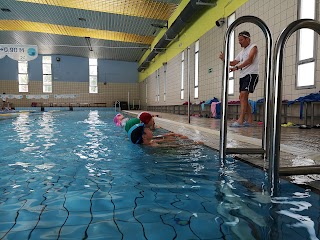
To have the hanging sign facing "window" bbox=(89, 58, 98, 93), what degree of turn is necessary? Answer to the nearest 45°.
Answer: approximately 135° to its left

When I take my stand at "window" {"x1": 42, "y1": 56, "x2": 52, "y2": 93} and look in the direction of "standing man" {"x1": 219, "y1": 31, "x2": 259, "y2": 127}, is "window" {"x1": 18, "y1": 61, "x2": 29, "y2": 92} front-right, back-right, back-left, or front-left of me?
back-right

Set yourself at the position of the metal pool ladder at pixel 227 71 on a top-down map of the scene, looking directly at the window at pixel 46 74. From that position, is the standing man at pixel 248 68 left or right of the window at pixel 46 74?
right

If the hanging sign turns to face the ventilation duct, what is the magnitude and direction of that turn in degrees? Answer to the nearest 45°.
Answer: approximately 45° to its left

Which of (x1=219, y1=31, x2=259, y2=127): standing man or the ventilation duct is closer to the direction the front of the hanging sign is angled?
the standing man

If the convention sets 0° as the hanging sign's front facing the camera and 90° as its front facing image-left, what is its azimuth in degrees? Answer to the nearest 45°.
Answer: approximately 0°

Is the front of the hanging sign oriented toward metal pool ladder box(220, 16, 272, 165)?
yes

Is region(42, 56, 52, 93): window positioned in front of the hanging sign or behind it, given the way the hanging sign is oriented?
behind

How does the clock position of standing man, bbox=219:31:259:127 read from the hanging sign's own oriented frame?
The standing man is roughly at 11 o'clock from the hanging sign.

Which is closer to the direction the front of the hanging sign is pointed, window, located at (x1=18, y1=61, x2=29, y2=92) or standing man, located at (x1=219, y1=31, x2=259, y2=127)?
the standing man
